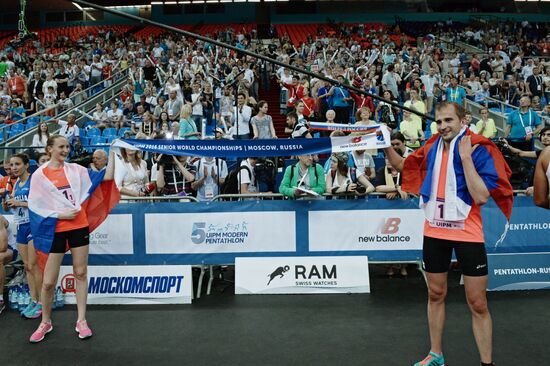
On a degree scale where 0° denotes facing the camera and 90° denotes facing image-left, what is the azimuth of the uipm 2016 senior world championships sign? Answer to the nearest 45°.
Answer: approximately 0°

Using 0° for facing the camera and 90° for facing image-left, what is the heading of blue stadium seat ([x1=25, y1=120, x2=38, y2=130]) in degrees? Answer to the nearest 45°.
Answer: approximately 315°

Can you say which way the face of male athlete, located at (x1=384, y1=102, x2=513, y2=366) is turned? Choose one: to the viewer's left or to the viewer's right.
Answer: to the viewer's left

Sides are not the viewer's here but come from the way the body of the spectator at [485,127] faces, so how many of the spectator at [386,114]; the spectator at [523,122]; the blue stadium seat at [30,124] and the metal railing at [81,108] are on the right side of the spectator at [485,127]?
3

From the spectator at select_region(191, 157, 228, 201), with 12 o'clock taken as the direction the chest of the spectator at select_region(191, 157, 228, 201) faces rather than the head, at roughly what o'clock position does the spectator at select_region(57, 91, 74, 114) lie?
the spectator at select_region(57, 91, 74, 114) is roughly at 5 o'clock from the spectator at select_region(191, 157, 228, 201).

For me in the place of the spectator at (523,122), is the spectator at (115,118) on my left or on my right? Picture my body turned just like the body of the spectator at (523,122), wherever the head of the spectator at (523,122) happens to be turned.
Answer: on my right

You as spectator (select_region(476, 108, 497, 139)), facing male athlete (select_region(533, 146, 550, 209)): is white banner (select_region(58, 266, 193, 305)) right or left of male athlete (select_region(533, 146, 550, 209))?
right
